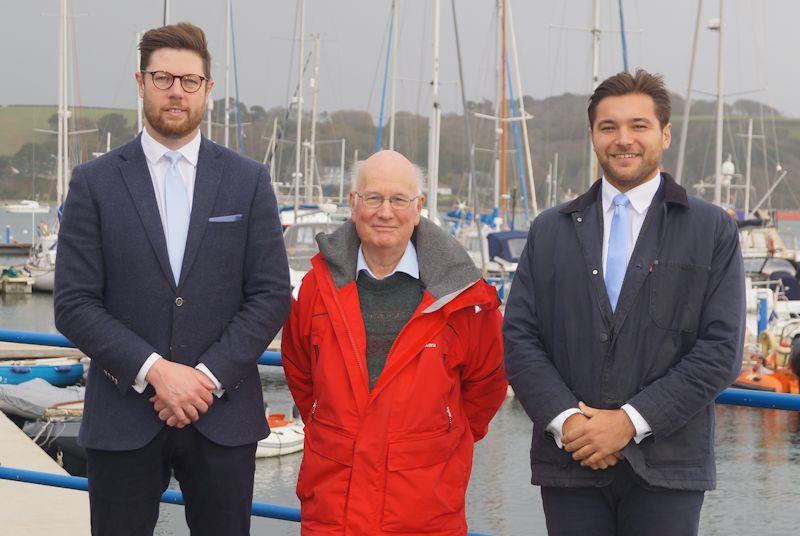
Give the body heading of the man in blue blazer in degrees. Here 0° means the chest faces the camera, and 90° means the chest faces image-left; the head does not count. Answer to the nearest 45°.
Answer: approximately 0°

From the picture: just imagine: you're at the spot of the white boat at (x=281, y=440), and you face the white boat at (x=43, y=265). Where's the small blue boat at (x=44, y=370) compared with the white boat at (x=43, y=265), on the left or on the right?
left

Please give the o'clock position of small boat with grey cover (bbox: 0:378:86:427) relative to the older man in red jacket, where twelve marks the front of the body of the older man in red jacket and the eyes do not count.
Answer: The small boat with grey cover is roughly at 5 o'clock from the older man in red jacket.

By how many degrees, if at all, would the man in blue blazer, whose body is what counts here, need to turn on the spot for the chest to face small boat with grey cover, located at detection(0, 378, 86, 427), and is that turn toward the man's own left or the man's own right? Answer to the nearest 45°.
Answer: approximately 180°

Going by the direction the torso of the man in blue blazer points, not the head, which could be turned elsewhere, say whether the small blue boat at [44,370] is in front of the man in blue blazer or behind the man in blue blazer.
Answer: behind

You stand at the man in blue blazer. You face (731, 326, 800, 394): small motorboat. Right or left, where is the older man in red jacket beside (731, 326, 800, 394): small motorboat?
right

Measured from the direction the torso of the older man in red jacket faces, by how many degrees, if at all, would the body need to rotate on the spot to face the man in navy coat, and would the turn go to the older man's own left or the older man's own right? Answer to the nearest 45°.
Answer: approximately 90° to the older man's own left

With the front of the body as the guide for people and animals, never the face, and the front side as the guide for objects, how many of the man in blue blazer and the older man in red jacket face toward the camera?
2
